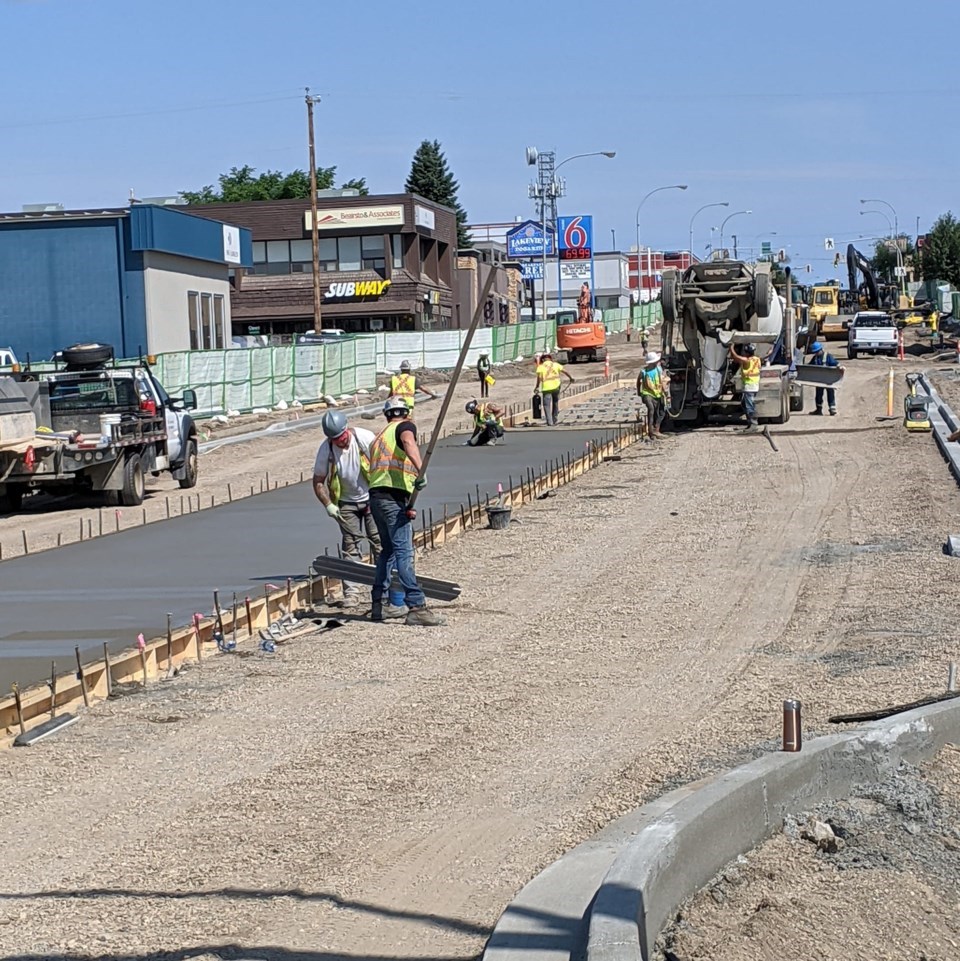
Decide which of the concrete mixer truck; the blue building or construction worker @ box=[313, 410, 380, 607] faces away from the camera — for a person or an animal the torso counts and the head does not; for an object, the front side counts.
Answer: the concrete mixer truck

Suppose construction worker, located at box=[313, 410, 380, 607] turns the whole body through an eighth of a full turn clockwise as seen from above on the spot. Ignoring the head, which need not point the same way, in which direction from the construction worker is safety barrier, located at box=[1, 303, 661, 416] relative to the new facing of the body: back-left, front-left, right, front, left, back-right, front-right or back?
back

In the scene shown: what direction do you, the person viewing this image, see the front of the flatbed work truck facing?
facing away from the viewer and to the right of the viewer

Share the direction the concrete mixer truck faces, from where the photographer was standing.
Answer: facing away from the viewer

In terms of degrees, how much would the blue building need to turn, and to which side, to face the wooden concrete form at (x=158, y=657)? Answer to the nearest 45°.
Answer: approximately 45° to its right

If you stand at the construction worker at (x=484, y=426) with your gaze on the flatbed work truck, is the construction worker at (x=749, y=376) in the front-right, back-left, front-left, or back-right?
back-left

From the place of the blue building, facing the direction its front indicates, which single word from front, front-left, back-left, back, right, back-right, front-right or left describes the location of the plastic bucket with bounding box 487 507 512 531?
front-right

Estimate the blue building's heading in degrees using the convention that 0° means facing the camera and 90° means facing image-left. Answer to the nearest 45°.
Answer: approximately 315°

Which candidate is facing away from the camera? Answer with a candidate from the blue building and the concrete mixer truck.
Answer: the concrete mixer truck
